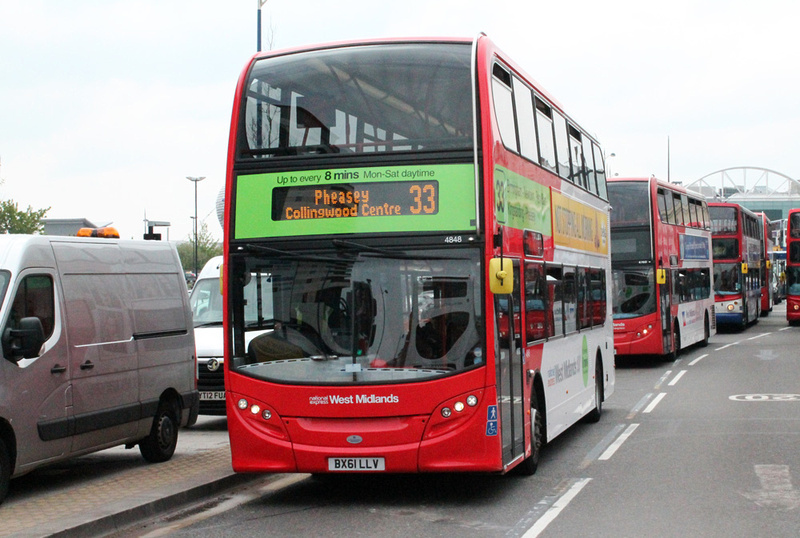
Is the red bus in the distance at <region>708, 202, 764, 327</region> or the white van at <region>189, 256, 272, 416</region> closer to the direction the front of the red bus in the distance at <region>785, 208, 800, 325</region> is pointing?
the white van

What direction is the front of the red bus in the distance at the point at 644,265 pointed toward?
toward the camera

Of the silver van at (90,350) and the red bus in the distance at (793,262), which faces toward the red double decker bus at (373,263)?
the red bus in the distance

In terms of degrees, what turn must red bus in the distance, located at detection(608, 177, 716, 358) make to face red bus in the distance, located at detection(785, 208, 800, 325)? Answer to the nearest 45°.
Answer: approximately 180°

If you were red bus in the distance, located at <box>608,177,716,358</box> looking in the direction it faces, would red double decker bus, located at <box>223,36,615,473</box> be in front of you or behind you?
in front

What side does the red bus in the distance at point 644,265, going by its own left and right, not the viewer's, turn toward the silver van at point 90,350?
front

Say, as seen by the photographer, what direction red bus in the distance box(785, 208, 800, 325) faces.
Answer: facing the viewer

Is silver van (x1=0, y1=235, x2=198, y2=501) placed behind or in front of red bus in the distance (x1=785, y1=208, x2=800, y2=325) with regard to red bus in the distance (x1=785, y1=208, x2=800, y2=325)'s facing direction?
in front

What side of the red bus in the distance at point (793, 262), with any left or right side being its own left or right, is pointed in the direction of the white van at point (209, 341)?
front

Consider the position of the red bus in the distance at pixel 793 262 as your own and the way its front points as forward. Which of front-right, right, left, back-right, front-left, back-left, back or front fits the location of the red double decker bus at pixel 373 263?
front

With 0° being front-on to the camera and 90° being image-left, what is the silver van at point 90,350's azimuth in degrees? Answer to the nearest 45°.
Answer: approximately 45°

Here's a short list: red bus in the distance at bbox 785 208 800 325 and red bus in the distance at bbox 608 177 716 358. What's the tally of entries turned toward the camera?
2

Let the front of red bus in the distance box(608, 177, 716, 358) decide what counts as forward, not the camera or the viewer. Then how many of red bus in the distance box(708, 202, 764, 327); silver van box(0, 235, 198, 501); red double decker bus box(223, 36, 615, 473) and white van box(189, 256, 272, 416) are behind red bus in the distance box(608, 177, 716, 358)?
1

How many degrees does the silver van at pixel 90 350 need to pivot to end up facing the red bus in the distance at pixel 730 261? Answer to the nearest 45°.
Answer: approximately 180°
